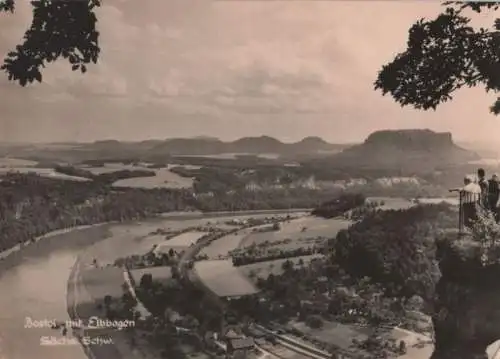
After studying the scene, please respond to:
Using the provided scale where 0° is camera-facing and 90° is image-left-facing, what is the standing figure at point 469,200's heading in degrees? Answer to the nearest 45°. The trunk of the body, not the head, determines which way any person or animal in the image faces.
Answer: approximately 135°

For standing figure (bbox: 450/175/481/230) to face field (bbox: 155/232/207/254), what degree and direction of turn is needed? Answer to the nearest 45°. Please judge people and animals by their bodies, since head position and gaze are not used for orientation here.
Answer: approximately 45° to its left

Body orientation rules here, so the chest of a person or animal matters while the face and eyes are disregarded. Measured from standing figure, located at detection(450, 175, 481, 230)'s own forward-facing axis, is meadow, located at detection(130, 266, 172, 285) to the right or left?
on its left

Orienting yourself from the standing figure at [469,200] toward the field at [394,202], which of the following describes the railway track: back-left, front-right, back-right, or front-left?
front-left
